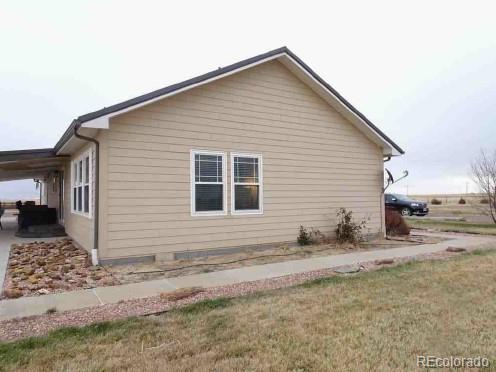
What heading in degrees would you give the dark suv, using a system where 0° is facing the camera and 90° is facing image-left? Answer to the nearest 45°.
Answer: approximately 315°

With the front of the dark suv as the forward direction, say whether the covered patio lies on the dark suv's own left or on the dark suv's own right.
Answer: on the dark suv's own right

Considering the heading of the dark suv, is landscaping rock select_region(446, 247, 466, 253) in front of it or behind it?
in front

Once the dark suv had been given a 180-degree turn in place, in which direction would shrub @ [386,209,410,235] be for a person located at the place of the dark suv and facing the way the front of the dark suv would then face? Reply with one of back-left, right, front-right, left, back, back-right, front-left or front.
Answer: back-left

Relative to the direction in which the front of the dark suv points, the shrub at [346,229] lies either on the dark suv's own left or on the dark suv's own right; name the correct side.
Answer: on the dark suv's own right

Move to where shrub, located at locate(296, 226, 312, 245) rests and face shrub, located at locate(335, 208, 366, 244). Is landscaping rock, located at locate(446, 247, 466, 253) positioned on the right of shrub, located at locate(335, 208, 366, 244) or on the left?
right
